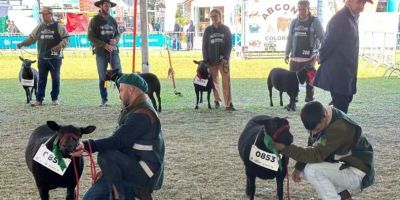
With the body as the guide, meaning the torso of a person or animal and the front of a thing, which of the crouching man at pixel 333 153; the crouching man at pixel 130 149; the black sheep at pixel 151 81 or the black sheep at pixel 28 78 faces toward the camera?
the black sheep at pixel 28 78

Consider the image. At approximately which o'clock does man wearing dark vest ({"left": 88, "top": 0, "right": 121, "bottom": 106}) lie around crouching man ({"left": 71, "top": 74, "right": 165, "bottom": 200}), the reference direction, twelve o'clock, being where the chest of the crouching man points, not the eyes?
The man wearing dark vest is roughly at 3 o'clock from the crouching man.

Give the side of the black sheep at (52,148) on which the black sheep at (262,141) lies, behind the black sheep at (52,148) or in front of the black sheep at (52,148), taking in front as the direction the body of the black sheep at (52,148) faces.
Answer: in front

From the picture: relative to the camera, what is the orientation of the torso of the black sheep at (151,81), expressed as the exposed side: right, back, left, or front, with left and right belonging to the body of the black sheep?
left

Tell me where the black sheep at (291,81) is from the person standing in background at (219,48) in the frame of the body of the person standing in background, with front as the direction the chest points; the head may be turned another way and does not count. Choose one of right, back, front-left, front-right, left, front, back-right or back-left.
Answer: left

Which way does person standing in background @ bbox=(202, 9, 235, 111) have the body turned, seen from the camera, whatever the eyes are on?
toward the camera

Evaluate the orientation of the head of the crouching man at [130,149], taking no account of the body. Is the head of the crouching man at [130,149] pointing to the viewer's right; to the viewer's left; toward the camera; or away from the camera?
to the viewer's left

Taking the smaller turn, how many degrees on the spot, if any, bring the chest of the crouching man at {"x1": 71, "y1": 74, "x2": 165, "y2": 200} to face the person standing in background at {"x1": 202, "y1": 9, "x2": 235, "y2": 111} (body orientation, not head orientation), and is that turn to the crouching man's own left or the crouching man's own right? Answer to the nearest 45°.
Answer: approximately 90° to the crouching man's own right

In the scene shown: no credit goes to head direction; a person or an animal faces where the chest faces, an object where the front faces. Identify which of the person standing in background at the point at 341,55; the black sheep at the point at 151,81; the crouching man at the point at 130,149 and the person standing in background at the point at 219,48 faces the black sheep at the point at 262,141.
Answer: the person standing in background at the point at 219,48

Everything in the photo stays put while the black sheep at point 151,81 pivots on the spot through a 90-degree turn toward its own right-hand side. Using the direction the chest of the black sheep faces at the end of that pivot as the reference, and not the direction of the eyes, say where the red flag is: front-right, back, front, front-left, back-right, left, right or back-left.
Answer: front

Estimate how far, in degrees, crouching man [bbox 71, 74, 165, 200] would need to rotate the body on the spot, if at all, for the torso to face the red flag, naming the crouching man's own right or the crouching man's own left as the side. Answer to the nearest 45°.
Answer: approximately 90° to the crouching man's own right
